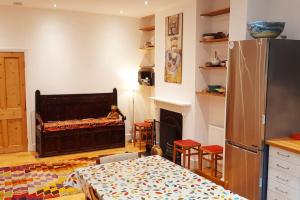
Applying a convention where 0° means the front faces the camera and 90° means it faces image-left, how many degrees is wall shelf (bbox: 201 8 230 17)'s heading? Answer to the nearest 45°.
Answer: approximately 45°

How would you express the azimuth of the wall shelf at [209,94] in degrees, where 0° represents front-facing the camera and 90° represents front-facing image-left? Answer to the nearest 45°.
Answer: approximately 45°

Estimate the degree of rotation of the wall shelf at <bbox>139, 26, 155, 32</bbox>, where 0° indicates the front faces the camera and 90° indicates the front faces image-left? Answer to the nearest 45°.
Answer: approximately 45°

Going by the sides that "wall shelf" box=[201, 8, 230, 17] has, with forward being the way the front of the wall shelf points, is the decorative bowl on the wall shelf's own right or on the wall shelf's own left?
on the wall shelf's own left

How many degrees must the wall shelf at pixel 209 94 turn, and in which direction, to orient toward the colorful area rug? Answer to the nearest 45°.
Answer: approximately 45° to its right

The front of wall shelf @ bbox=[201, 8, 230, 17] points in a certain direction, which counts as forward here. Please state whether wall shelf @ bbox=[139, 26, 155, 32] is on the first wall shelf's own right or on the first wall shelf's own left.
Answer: on the first wall shelf's own right

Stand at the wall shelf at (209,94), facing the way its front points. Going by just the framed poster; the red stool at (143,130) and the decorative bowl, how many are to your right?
2
